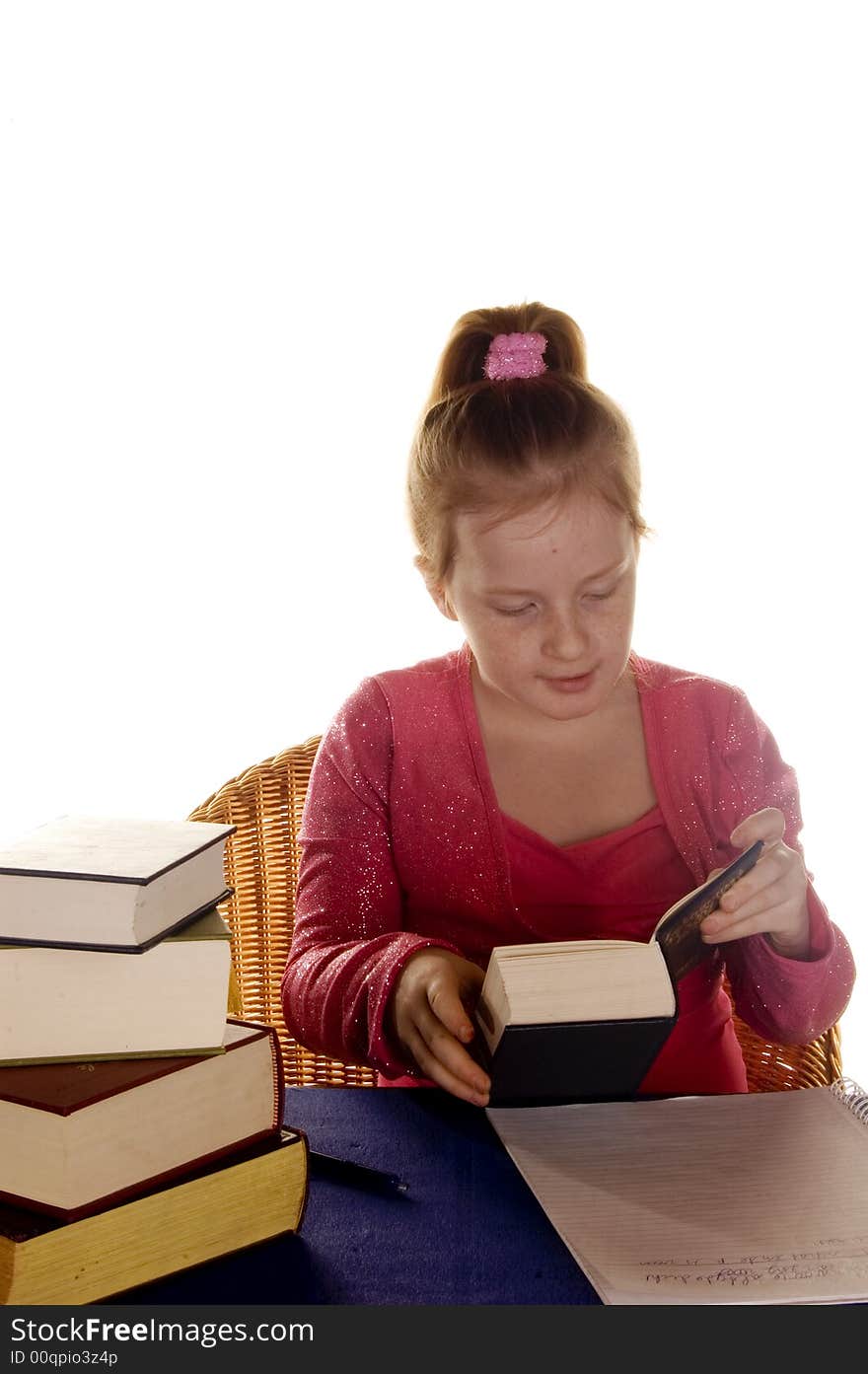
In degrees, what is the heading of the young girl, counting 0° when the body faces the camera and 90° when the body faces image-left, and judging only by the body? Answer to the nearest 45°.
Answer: approximately 0°

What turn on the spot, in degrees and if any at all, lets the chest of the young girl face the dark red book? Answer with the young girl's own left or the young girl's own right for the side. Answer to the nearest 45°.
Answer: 0° — they already face it
